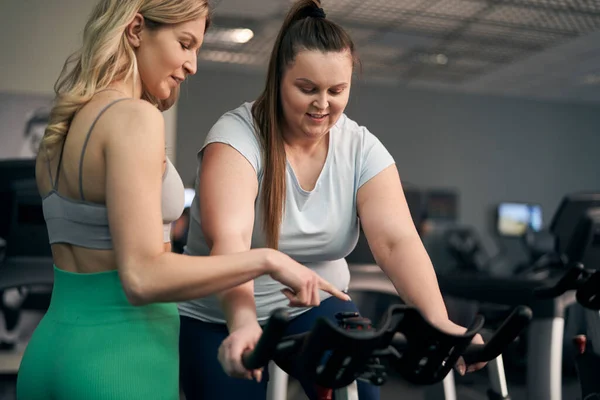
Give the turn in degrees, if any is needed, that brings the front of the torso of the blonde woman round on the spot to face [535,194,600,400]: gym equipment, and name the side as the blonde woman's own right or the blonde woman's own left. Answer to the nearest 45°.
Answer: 0° — they already face it

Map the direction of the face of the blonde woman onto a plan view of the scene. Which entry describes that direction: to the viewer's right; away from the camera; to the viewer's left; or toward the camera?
to the viewer's right

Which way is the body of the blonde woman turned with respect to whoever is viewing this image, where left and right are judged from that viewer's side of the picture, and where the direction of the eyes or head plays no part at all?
facing away from the viewer and to the right of the viewer

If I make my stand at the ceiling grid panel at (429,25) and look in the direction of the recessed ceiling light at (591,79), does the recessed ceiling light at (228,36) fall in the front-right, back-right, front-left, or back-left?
back-left

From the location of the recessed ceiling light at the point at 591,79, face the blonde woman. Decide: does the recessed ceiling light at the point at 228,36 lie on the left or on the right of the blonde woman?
right
